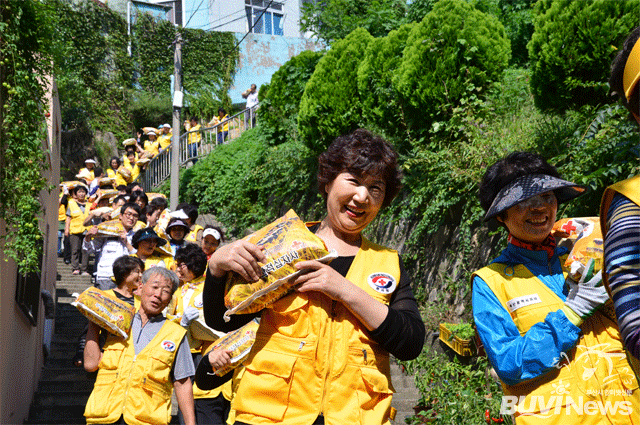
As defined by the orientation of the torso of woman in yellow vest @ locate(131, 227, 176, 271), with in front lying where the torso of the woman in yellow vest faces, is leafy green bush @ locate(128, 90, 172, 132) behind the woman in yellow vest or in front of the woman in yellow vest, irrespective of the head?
behind

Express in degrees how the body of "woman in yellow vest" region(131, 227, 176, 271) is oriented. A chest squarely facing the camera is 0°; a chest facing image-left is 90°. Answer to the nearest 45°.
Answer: approximately 315°

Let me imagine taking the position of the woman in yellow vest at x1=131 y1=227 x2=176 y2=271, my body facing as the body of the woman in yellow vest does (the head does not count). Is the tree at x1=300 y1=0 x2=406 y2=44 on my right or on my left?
on my left

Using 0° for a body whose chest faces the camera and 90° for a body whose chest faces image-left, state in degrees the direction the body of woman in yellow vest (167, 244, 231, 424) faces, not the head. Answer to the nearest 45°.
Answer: approximately 45°

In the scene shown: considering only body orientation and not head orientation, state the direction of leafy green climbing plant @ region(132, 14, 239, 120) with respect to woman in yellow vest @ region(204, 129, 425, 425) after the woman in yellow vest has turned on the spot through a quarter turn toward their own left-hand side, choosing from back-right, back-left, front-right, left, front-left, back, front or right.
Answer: left

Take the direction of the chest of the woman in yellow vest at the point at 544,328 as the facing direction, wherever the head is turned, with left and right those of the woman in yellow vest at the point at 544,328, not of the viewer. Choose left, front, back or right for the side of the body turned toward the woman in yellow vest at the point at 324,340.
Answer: right

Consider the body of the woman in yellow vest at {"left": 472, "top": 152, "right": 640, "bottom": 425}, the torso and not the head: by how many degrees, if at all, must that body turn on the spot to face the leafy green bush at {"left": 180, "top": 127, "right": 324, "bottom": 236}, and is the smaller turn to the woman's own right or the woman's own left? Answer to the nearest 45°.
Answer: approximately 180°

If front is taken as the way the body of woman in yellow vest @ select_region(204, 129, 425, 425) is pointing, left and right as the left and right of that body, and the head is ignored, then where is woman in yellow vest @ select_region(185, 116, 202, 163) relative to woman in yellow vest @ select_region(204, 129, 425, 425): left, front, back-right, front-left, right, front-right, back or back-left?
back
